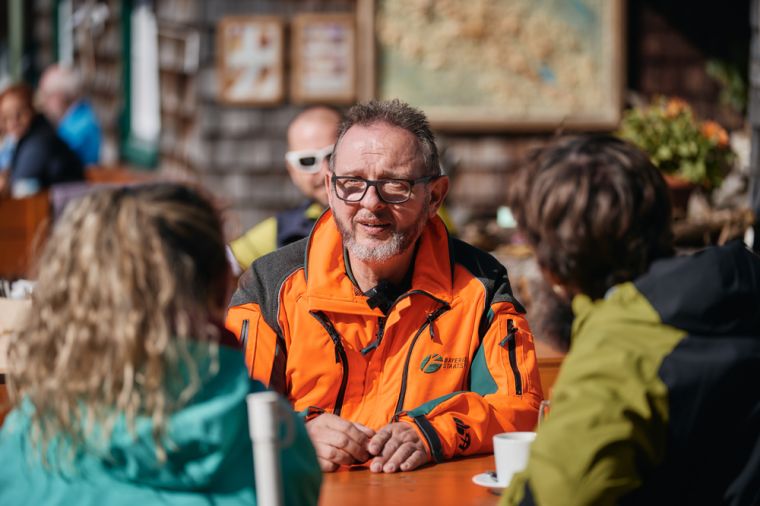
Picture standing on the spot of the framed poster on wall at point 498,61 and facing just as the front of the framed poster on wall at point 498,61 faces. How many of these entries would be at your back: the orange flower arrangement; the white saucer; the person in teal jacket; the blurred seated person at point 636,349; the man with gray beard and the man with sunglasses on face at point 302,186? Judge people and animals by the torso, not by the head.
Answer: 0

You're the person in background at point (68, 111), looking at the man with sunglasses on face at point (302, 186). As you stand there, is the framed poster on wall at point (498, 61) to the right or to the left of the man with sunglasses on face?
left

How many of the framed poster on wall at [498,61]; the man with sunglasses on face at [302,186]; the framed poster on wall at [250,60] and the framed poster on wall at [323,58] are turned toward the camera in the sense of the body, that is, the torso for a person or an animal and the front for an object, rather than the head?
4

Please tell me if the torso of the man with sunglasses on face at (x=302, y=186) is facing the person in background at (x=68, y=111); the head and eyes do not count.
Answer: no

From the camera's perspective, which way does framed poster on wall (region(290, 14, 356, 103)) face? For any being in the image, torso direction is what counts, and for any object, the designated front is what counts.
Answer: toward the camera

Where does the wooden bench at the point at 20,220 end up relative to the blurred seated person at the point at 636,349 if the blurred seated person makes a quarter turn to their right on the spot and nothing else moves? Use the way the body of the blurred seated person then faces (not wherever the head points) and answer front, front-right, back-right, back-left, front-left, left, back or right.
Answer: left

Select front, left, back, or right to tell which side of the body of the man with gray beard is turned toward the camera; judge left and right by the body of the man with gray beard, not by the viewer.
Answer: front

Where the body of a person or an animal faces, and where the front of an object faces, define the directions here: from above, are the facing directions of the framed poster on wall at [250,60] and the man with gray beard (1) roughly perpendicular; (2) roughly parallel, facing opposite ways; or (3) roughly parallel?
roughly parallel

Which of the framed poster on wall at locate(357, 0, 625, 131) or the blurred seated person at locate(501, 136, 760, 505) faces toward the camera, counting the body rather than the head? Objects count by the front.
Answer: the framed poster on wall

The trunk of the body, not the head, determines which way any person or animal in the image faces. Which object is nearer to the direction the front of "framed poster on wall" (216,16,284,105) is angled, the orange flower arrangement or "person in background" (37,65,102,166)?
the orange flower arrangement

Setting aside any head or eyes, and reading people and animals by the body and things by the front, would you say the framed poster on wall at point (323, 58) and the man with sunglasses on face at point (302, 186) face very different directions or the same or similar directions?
same or similar directions

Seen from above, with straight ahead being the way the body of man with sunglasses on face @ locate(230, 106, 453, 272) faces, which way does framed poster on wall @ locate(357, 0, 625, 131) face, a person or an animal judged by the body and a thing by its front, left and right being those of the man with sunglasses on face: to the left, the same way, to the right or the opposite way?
the same way

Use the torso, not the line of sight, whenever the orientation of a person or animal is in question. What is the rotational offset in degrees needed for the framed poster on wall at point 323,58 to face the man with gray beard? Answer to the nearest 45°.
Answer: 0° — it already faces them

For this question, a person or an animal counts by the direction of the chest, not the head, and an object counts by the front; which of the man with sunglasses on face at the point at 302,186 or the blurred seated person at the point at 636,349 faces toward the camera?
the man with sunglasses on face

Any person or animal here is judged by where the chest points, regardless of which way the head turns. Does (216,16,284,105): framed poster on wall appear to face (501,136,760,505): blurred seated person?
yes

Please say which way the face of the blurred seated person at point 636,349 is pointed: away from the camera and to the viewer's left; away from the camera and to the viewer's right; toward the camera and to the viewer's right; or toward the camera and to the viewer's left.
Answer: away from the camera and to the viewer's left

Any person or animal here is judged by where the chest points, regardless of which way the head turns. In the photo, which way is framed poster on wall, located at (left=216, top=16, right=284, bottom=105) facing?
toward the camera

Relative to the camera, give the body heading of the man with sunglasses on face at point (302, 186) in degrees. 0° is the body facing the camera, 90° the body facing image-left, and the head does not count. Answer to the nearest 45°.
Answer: approximately 0°

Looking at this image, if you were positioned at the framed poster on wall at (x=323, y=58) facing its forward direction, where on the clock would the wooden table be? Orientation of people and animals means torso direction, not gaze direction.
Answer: The wooden table is roughly at 12 o'clock from the framed poster on wall.

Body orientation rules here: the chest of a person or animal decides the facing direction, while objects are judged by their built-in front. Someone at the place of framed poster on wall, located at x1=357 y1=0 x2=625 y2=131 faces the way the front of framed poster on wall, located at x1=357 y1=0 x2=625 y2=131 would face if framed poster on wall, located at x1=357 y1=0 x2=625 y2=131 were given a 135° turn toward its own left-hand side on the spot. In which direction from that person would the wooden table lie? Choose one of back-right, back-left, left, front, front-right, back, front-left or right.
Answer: back-right

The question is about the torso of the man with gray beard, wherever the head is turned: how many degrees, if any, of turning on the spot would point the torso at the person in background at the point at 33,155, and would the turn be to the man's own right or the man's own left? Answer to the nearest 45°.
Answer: approximately 135° to the man's own right
